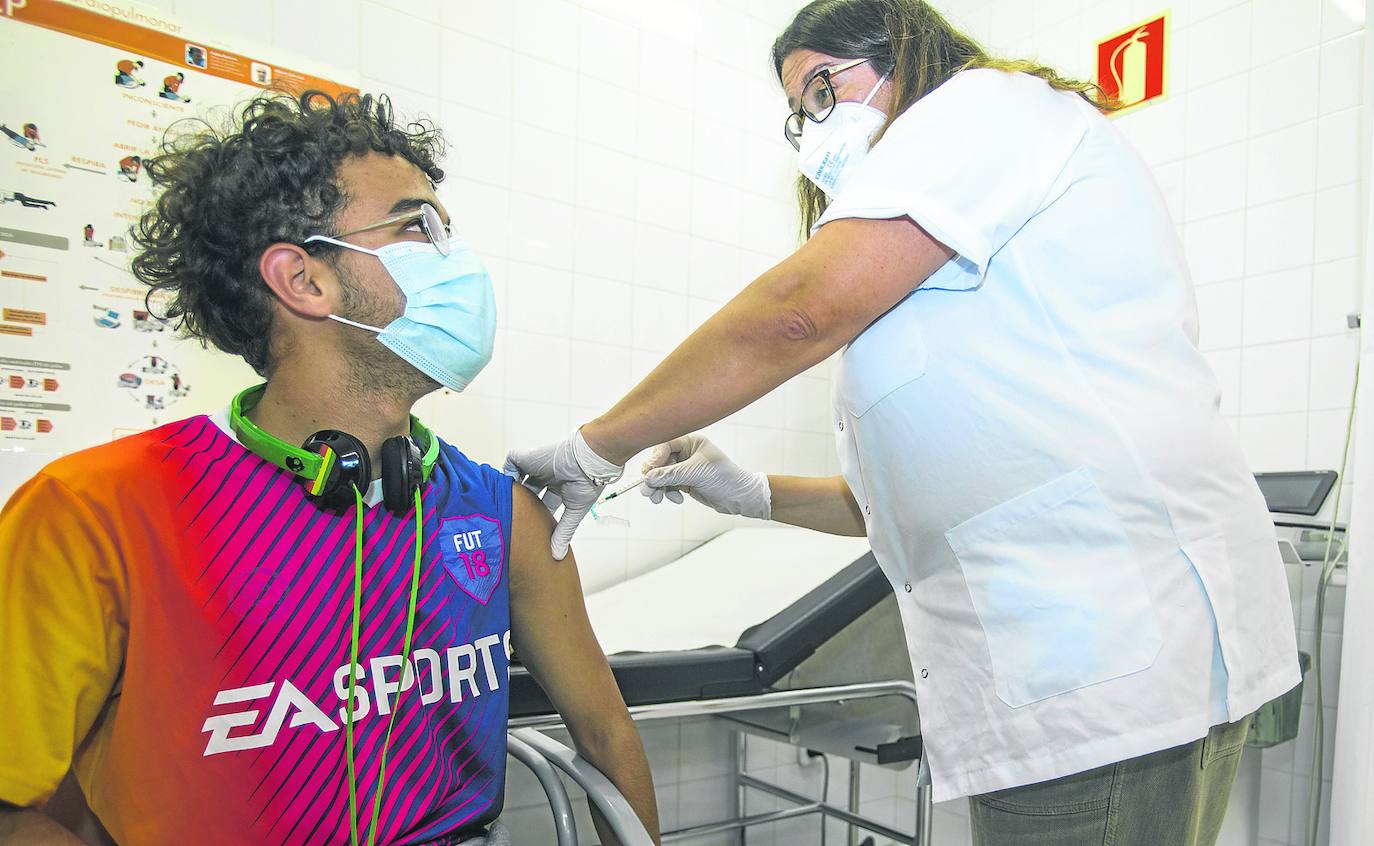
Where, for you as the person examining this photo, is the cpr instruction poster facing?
facing the viewer and to the right of the viewer

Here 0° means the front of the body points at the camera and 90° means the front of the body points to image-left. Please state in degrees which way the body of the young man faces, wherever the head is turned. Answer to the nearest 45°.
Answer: approximately 315°

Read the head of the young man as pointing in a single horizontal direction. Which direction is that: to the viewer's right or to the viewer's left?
to the viewer's right

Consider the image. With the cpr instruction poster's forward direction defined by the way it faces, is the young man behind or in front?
in front

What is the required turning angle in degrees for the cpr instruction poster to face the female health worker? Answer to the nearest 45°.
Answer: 0° — it already faces them

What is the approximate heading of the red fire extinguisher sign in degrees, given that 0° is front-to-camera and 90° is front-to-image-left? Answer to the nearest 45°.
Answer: approximately 45°

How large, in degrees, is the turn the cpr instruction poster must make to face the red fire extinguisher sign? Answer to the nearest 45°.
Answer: approximately 45° to its left

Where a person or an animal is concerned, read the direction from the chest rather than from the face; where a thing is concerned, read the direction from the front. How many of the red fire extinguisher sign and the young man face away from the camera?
0

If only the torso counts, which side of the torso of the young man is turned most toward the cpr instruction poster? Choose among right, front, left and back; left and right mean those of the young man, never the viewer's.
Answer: back

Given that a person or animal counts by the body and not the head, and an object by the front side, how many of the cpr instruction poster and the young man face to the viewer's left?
0

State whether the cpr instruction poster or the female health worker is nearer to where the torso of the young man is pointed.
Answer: the female health worker
